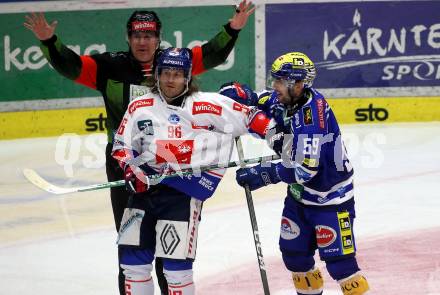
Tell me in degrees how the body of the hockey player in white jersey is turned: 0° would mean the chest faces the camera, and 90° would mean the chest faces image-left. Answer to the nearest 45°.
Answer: approximately 0°

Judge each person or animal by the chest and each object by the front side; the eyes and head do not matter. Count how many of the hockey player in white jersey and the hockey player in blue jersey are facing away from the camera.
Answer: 0

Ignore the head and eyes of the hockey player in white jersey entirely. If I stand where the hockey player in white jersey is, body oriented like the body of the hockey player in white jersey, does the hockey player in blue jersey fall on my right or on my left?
on my left

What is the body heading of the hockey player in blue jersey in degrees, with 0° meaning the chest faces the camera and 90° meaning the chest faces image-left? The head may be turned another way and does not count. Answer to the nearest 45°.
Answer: approximately 45°

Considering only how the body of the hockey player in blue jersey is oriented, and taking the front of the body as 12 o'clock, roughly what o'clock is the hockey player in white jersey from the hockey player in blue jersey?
The hockey player in white jersey is roughly at 1 o'clock from the hockey player in blue jersey.
